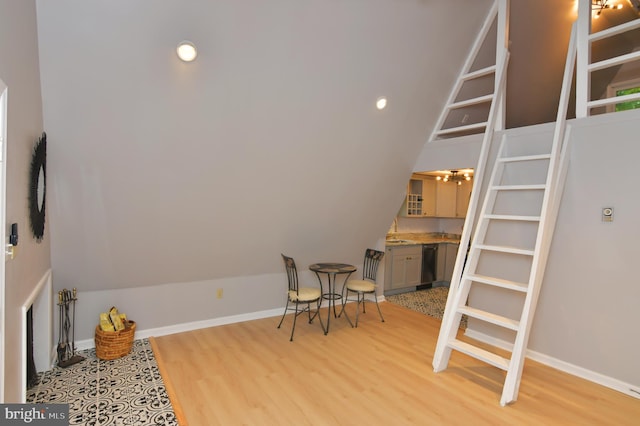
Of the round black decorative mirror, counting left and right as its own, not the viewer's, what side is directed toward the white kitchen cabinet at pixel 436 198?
front

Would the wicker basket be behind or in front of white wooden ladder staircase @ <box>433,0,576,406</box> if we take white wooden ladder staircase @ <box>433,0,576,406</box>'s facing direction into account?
in front

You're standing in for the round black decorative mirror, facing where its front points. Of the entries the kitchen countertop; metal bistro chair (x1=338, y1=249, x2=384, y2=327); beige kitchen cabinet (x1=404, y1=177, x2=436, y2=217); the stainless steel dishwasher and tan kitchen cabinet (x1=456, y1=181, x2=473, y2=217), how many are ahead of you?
5

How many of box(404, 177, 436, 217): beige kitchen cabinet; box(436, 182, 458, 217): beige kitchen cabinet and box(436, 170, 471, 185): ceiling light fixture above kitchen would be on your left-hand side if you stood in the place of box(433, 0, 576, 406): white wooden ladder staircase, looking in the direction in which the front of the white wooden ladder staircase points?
0

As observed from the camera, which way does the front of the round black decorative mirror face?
facing to the right of the viewer

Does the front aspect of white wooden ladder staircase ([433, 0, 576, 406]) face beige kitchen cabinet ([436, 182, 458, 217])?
no

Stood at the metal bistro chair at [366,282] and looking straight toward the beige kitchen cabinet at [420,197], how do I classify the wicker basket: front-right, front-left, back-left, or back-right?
back-left

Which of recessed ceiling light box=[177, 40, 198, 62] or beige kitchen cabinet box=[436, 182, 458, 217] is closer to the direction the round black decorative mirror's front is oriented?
the beige kitchen cabinet

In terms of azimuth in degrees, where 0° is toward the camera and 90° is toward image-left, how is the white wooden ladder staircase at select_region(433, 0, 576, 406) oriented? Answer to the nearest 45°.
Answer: approximately 45°

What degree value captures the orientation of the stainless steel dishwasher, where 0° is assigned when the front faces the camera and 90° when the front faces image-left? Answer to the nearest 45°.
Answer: approximately 315°

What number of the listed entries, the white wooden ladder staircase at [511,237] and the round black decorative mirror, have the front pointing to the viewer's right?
1
